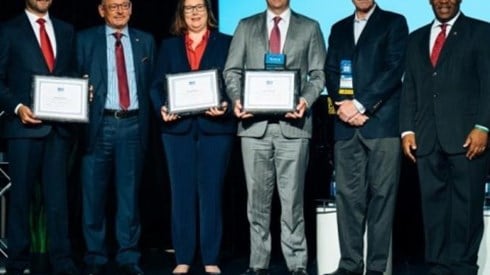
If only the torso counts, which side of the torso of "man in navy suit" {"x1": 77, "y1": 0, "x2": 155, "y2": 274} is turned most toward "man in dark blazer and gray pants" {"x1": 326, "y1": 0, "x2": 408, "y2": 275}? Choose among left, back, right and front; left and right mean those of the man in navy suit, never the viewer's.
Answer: left

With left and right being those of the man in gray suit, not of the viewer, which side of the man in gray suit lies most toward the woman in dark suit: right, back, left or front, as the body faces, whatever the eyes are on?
right

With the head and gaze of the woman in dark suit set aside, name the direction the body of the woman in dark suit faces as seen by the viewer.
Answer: toward the camera

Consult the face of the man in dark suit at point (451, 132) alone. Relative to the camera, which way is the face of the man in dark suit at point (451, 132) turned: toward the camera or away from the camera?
toward the camera

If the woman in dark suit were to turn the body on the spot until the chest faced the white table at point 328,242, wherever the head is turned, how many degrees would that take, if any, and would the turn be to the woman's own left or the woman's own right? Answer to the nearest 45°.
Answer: approximately 90° to the woman's own left

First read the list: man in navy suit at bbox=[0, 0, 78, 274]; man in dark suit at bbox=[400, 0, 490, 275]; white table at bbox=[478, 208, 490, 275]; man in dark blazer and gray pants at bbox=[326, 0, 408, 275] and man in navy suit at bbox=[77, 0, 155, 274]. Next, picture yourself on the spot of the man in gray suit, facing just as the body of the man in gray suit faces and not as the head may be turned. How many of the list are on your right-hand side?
2

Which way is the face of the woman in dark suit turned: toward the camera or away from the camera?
toward the camera

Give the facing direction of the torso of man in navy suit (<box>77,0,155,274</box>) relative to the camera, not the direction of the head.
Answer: toward the camera

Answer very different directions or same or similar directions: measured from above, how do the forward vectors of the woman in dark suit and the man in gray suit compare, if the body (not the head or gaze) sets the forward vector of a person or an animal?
same or similar directions

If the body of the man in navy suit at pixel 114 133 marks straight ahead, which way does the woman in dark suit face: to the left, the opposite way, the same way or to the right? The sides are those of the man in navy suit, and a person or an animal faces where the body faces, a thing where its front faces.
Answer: the same way

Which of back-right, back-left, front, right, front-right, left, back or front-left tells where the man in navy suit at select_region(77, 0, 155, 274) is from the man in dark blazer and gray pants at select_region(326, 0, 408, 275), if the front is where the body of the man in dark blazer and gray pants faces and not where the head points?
front-right

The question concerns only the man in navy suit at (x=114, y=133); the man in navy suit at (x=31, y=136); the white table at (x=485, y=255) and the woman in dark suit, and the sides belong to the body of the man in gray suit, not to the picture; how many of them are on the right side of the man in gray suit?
3

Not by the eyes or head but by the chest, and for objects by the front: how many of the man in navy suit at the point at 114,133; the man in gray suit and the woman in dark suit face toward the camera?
3

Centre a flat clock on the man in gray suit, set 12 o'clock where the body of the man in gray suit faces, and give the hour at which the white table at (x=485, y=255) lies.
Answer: The white table is roughly at 9 o'clock from the man in gray suit.

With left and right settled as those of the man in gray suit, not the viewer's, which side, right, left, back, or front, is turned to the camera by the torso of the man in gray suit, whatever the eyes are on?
front
